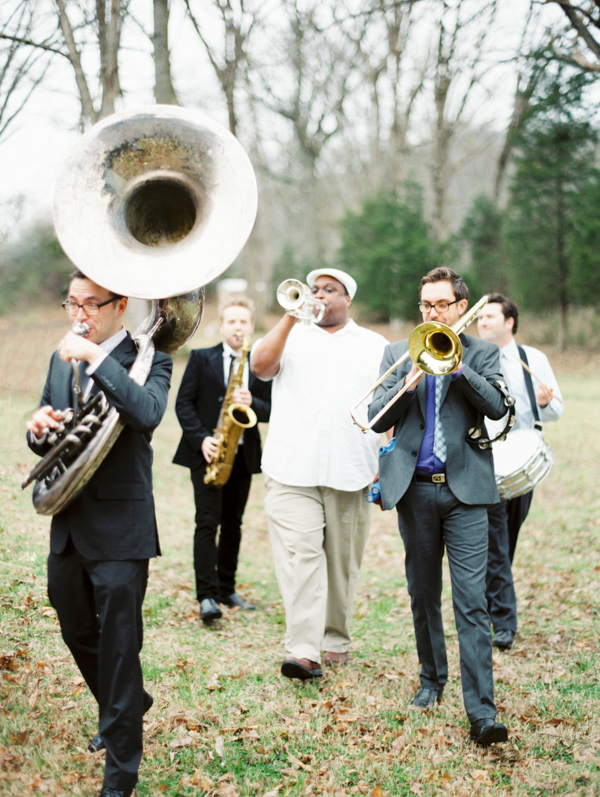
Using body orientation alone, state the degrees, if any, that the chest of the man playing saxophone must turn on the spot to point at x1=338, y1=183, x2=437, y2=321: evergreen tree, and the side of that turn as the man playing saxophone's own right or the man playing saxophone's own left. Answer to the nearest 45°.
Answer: approximately 180°

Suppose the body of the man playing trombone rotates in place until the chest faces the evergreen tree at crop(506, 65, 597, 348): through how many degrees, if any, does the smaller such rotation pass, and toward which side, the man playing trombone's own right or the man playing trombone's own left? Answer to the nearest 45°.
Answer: approximately 180°

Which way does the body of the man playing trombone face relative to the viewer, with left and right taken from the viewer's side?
facing the viewer

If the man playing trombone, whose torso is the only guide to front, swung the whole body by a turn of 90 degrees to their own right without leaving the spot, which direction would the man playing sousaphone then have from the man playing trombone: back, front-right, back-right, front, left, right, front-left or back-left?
front-left

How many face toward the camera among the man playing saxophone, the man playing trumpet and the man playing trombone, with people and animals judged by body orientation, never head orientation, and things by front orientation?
3

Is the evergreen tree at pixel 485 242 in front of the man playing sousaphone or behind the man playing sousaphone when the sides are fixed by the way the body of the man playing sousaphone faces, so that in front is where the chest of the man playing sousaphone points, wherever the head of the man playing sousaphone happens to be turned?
behind

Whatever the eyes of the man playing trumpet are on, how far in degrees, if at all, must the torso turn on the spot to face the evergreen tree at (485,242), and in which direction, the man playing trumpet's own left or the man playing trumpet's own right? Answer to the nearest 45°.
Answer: approximately 180°

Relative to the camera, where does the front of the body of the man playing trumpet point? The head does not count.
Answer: toward the camera

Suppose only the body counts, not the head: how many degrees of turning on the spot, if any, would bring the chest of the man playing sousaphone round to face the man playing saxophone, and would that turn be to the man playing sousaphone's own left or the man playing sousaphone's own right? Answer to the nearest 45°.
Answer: approximately 135° to the man playing sousaphone's own right

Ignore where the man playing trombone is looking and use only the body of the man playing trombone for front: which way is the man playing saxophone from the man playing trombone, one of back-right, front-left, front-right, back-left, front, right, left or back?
back-right

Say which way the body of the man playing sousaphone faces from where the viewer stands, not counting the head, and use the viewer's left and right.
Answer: facing the viewer and to the left of the viewer

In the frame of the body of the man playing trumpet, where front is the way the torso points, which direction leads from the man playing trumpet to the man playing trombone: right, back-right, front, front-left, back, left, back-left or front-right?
front-left
